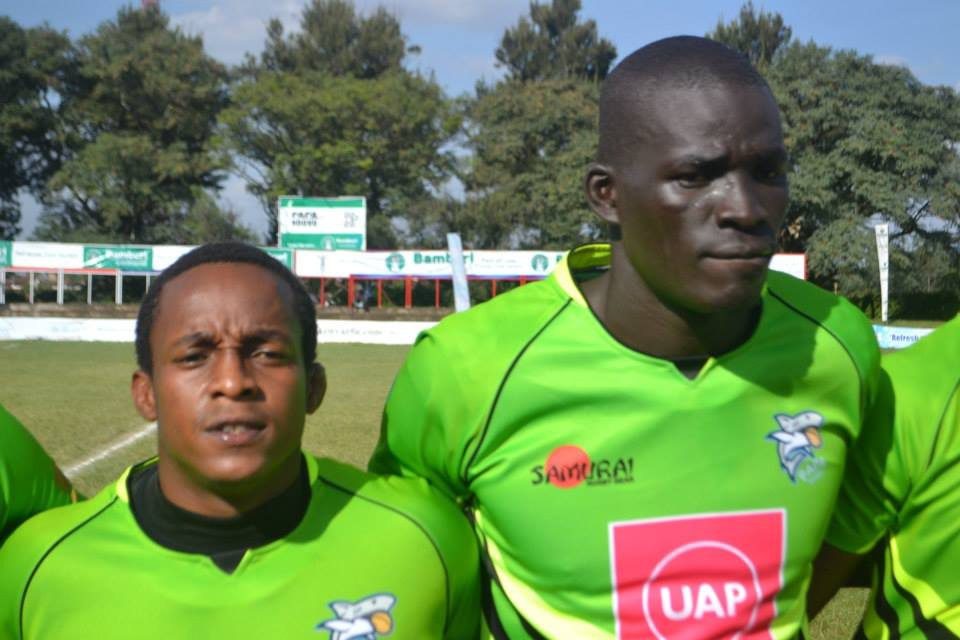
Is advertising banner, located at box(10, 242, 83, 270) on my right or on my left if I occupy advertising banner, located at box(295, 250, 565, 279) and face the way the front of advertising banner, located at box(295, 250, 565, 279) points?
on my right

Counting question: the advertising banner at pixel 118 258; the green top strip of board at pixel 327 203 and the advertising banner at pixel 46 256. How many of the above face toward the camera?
3

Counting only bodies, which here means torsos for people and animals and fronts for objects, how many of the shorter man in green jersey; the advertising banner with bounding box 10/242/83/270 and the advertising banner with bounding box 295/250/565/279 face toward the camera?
3

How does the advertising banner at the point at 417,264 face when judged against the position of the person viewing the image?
facing the viewer

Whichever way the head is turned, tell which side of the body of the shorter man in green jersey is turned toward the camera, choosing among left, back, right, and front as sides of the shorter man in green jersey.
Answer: front

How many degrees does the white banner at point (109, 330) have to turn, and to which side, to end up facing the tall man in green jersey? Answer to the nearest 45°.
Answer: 0° — it already faces them

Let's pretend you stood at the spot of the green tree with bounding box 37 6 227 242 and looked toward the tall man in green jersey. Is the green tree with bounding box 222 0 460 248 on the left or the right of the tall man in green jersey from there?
left

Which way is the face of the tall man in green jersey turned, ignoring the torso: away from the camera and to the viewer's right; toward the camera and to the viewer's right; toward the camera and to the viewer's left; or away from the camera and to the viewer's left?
toward the camera and to the viewer's right

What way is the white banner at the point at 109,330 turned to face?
toward the camera

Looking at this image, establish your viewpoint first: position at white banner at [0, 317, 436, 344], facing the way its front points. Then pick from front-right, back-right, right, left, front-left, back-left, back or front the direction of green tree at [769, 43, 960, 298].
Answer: left

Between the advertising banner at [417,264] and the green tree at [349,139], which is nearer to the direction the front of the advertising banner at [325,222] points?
the advertising banner
